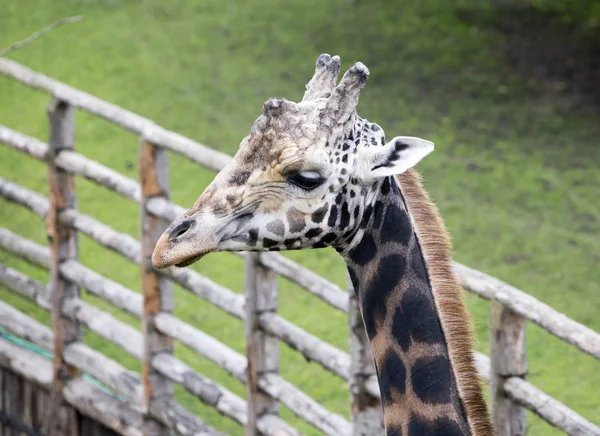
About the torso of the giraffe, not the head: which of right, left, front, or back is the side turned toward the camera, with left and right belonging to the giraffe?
left
